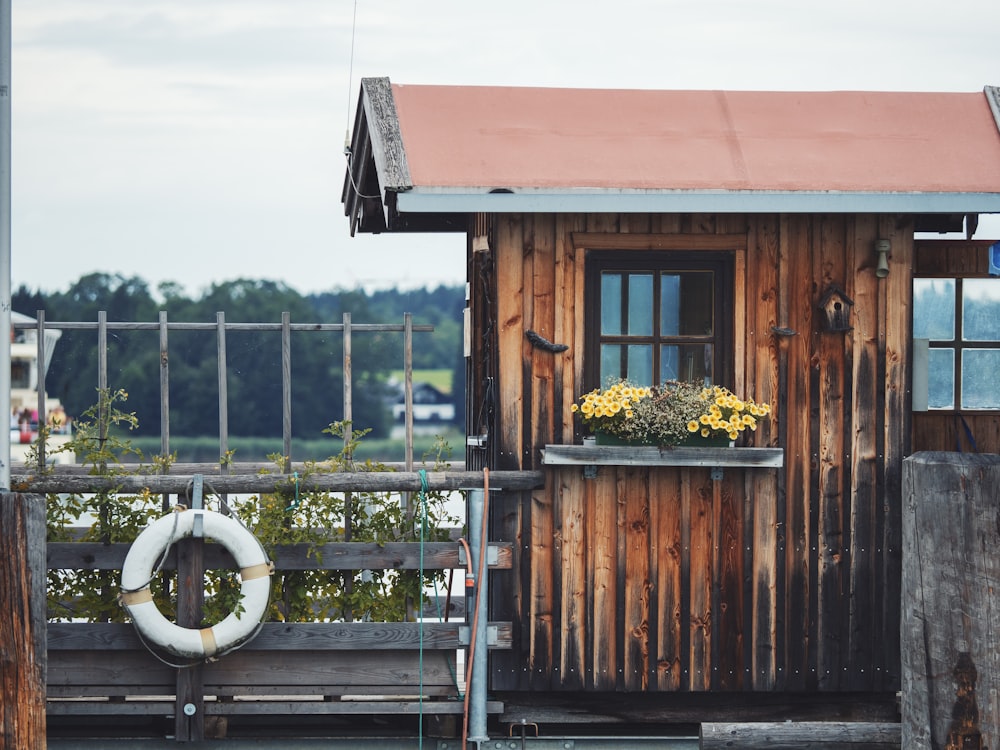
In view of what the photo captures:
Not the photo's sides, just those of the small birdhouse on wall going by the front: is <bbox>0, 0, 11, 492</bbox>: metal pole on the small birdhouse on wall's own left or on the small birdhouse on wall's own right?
on the small birdhouse on wall's own right

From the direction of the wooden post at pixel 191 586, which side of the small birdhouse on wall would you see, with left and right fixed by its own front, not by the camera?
right

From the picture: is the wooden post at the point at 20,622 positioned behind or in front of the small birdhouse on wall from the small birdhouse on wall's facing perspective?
in front

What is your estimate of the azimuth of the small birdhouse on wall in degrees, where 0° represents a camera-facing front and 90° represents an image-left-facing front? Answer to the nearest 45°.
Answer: approximately 0°

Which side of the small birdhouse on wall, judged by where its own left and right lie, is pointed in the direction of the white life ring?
right

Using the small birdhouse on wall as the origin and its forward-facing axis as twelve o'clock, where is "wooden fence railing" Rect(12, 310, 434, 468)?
The wooden fence railing is roughly at 3 o'clock from the small birdhouse on wall.

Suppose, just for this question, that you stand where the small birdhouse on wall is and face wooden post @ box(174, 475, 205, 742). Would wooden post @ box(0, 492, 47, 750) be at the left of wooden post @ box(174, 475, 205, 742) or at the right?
left

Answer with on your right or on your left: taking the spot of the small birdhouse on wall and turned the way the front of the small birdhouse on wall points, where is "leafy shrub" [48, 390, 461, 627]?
on your right

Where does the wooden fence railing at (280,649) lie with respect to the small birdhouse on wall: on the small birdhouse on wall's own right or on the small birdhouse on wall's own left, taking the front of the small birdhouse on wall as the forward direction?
on the small birdhouse on wall's own right

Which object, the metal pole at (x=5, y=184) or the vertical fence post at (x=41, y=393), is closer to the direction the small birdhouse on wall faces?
the metal pole
